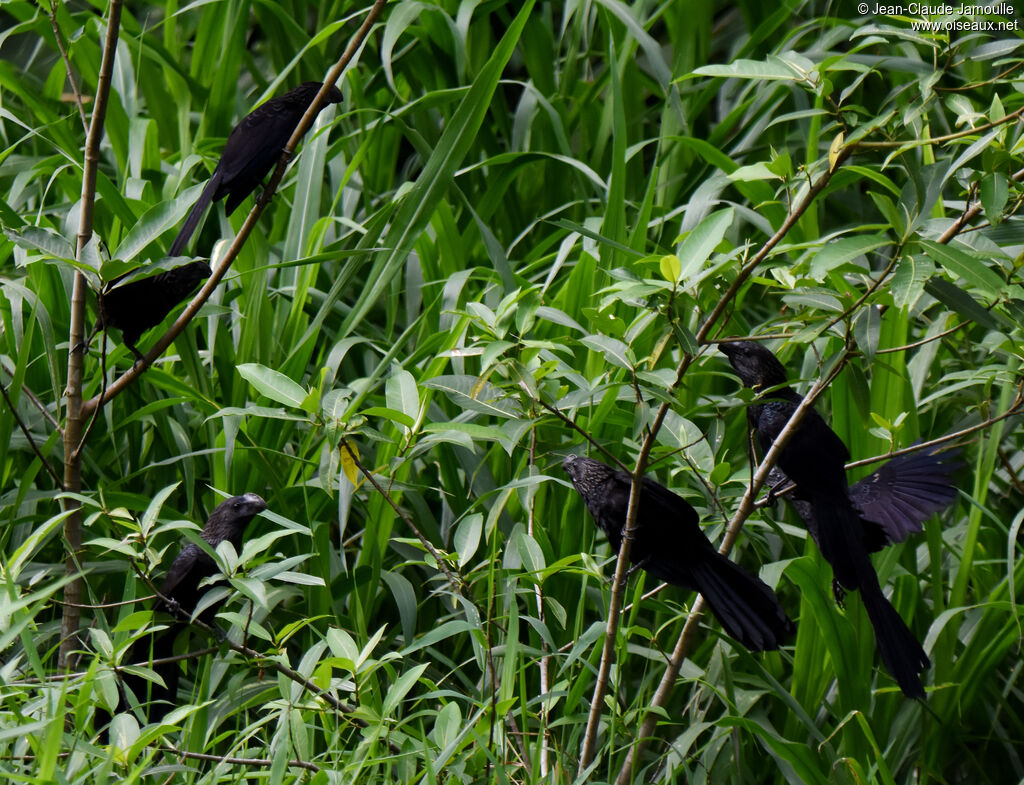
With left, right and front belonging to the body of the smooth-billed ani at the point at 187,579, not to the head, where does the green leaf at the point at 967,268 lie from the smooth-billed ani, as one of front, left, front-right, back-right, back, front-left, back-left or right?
front-right

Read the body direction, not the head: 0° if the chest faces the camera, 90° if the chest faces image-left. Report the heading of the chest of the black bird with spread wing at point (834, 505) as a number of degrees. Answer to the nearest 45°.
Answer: approximately 90°

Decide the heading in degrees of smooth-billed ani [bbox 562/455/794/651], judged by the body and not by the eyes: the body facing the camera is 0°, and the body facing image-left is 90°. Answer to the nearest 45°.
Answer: approximately 90°

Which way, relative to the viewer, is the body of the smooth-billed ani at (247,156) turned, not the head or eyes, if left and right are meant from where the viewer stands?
facing to the right of the viewer

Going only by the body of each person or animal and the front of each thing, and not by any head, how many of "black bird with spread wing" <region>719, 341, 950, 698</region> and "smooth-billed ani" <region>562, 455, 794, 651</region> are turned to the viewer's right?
0

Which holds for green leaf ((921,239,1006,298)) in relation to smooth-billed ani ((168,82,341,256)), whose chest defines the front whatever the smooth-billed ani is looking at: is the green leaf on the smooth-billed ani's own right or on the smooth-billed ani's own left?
on the smooth-billed ani's own right

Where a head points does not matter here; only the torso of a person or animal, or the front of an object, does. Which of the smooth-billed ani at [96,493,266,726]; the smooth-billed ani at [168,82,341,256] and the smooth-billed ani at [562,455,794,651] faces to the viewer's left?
the smooth-billed ani at [562,455,794,651]

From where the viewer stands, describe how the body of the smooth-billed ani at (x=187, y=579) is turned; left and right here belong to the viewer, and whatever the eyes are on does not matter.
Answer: facing to the right of the viewer

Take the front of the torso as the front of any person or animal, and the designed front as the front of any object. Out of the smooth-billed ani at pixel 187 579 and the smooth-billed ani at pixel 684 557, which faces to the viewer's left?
the smooth-billed ani at pixel 684 557
